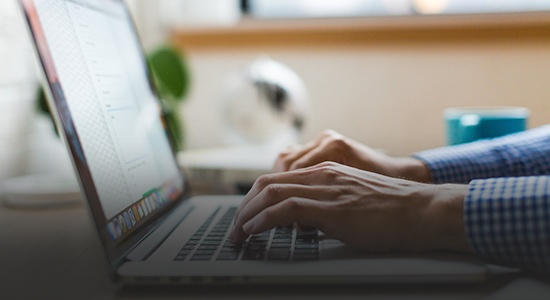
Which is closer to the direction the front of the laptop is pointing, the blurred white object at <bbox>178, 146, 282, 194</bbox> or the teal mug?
the teal mug

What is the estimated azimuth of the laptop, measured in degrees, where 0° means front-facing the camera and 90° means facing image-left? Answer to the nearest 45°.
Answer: approximately 270°

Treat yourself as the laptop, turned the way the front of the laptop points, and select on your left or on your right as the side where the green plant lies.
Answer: on your left

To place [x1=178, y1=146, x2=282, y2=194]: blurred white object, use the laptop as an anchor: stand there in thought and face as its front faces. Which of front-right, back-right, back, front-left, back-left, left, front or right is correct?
left

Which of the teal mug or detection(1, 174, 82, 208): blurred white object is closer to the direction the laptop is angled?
the teal mug

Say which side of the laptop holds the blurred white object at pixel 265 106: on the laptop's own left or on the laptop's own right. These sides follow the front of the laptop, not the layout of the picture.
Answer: on the laptop's own left

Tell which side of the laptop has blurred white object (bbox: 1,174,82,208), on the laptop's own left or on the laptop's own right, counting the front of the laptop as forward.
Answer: on the laptop's own left
